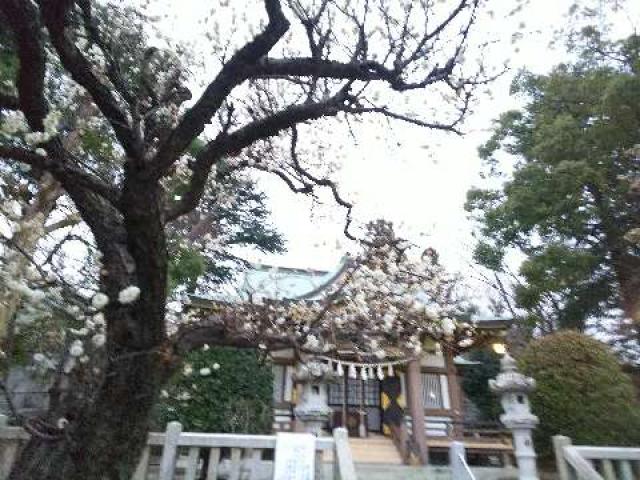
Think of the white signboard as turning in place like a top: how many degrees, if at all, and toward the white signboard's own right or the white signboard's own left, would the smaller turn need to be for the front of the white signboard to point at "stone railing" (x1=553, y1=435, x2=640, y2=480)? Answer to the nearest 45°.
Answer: approximately 90° to the white signboard's own left

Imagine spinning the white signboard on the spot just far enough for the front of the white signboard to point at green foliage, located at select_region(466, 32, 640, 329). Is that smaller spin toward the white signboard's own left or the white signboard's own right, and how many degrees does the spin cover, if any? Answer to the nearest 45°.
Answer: approximately 135° to the white signboard's own left

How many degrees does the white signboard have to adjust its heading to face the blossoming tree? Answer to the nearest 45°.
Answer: approximately 45° to its right

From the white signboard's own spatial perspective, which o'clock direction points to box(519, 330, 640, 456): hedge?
The hedge is roughly at 8 o'clock from the white signboard.

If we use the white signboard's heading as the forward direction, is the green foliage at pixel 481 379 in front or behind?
behind

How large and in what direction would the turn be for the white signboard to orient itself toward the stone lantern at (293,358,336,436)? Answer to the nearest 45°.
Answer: approximately 180°

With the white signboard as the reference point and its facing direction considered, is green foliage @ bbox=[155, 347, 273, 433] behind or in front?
behind

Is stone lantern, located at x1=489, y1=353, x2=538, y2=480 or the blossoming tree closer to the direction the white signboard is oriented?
the blossoming tree

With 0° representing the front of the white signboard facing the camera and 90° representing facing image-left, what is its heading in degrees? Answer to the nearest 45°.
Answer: approximately 0°

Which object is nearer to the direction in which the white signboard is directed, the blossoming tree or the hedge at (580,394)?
the blossoming tree
